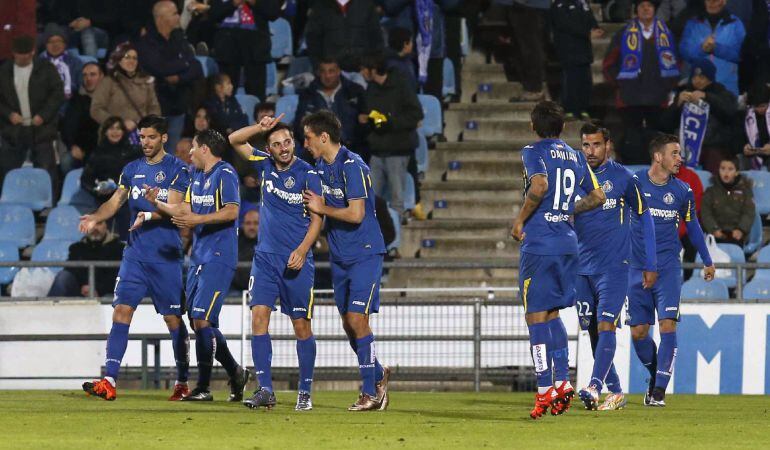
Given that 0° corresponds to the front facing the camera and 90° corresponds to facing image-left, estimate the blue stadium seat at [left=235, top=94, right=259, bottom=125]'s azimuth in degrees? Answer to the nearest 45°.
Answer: approximately 0°

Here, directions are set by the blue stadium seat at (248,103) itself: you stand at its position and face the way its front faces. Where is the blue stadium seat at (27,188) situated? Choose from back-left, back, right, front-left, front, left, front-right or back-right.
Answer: right

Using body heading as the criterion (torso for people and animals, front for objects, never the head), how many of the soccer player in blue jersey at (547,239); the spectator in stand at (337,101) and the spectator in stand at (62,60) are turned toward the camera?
2

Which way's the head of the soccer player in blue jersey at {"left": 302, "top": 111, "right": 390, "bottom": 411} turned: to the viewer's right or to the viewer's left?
to the viewer's left

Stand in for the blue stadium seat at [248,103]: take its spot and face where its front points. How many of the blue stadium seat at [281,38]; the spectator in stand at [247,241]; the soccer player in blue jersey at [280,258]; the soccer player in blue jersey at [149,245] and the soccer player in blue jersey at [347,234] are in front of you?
4
